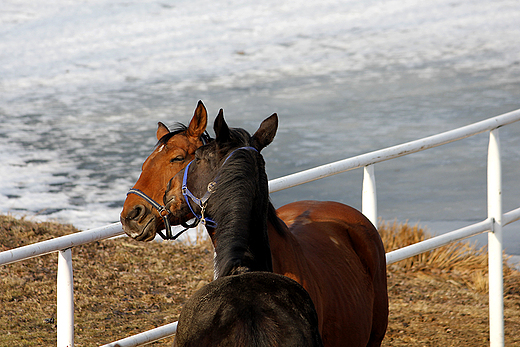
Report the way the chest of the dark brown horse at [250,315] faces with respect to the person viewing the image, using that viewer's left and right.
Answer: facing away from the viewer

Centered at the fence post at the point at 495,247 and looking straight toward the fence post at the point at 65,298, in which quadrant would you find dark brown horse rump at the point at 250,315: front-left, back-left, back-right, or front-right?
front-left

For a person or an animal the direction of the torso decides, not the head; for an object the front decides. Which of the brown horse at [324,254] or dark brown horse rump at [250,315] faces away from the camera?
the dark brown horse rump

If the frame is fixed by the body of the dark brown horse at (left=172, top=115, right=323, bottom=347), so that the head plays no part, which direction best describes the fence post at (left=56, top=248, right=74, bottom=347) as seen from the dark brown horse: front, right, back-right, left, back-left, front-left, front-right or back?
front-left

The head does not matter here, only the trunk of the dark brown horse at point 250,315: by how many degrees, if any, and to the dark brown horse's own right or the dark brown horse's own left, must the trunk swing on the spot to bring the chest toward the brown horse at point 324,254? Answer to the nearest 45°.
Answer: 0° — it already faces it

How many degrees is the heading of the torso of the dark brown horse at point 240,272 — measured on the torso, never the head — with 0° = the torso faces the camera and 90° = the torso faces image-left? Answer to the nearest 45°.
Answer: approximately 180°

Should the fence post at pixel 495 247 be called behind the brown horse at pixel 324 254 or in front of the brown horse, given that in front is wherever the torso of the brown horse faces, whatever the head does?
behind

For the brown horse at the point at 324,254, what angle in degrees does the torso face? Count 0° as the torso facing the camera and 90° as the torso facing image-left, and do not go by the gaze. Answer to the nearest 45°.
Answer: approximately 45°

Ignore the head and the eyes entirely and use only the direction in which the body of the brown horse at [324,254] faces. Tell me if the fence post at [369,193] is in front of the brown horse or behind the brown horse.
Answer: behind

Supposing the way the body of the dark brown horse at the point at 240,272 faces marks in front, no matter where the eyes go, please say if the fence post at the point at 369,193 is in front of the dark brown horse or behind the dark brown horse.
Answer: in front

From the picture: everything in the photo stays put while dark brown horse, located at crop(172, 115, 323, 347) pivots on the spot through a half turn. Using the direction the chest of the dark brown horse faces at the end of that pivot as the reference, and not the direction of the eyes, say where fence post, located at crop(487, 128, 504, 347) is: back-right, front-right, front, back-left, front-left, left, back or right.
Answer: back-left

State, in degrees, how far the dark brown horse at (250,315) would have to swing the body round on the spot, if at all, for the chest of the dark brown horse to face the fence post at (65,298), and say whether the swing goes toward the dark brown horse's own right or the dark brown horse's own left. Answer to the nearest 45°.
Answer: approximately 45° to the dark brown horse's own left
